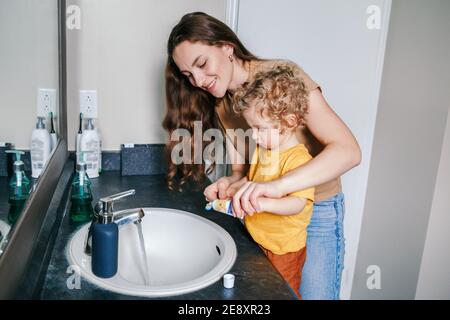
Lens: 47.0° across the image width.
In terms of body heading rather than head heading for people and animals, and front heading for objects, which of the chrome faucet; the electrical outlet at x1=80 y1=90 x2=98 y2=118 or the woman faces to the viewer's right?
the chrome faucet

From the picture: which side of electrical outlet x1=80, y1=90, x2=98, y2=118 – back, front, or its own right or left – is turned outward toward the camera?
front

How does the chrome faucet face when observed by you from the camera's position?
facing to the right of the viewer

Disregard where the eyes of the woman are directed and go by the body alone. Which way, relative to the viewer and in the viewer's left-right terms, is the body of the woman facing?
facing the viewer and to the left of the viewer

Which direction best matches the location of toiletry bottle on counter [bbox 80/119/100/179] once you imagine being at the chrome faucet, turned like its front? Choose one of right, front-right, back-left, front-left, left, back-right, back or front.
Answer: left

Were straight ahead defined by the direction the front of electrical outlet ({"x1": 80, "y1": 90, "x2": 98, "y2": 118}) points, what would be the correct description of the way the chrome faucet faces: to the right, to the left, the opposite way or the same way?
to the left

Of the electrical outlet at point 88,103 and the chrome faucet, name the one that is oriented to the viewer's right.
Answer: the chrome faucet

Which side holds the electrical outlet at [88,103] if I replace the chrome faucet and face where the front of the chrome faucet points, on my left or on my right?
on my left

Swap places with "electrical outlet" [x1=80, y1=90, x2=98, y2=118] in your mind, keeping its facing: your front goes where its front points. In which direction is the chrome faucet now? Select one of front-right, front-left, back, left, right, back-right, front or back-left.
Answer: front
